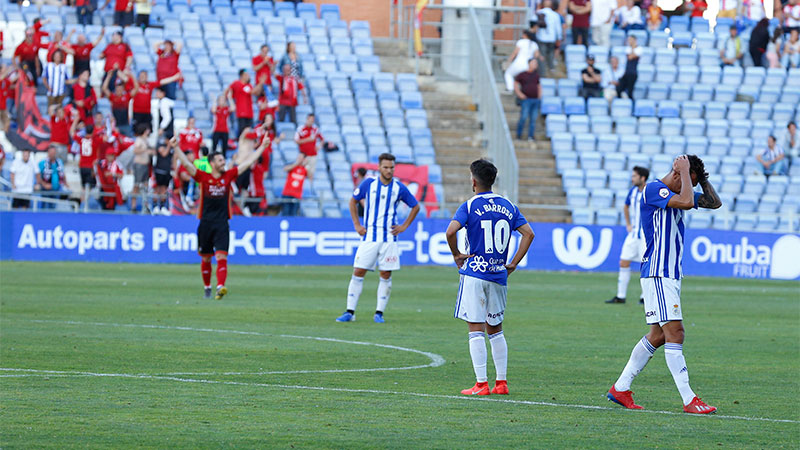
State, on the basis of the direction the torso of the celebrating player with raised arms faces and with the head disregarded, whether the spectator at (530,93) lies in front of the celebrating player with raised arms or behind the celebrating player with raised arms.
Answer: behind

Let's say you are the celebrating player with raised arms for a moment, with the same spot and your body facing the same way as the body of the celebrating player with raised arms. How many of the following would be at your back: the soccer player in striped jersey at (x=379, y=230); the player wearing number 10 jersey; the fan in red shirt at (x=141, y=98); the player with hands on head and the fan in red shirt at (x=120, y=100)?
2

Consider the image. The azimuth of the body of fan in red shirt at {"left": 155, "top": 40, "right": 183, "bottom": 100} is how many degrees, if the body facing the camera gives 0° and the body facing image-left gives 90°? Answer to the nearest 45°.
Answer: approximately 0°

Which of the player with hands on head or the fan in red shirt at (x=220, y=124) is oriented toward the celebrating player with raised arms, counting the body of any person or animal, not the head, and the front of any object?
the fan in red shirt

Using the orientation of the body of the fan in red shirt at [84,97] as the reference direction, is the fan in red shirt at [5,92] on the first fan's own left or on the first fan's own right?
on the first fan's own right
